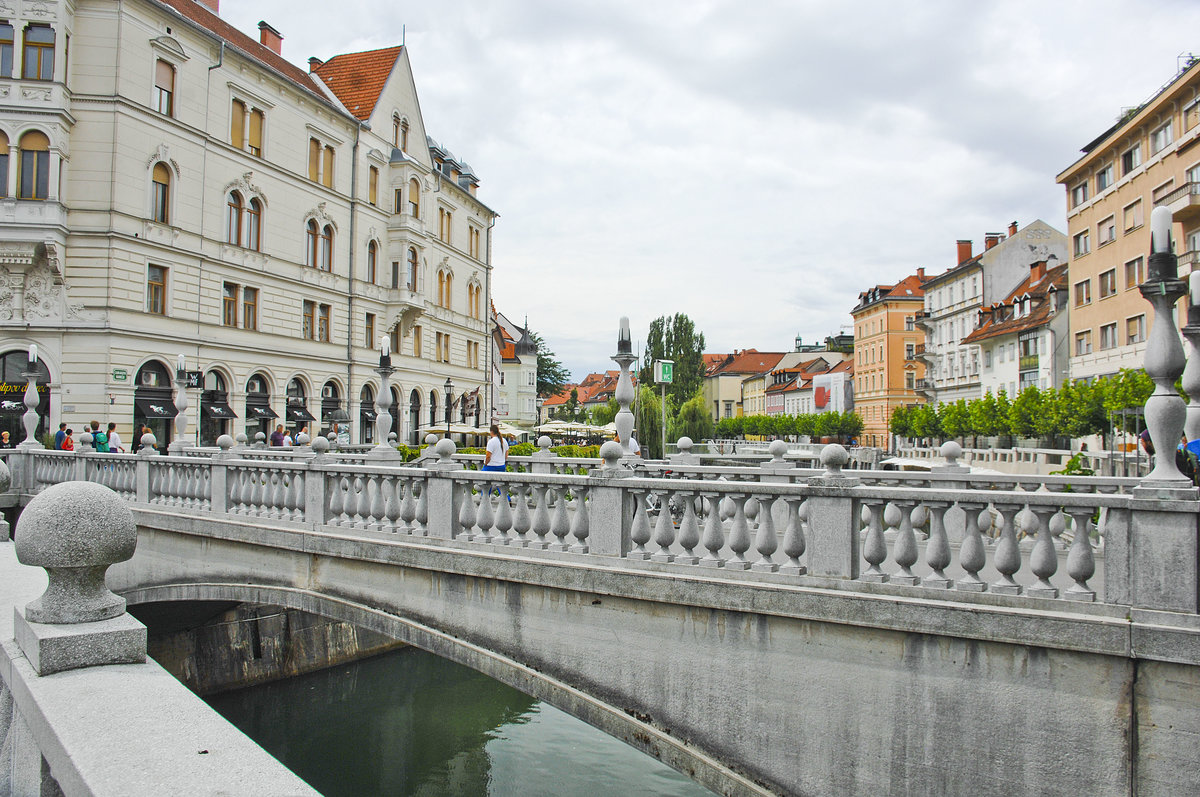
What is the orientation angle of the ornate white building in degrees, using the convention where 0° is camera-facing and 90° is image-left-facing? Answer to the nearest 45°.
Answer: approximately 315°

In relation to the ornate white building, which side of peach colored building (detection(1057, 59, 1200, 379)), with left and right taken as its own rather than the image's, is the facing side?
front

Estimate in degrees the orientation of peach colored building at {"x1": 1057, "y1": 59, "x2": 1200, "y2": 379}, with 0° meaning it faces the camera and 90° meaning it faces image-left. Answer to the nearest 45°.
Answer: approximately 45°

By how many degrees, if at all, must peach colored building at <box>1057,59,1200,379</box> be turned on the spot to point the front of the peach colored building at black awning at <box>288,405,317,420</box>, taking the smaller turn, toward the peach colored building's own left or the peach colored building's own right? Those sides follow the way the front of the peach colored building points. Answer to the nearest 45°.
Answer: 0° — it already faces it

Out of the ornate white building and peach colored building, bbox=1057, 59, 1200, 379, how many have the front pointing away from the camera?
0

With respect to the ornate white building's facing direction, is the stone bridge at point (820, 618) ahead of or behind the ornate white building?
ahead

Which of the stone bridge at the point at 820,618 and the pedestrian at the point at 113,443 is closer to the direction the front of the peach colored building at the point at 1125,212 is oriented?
the pedestrian

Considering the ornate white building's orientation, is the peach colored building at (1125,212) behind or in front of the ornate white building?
in front

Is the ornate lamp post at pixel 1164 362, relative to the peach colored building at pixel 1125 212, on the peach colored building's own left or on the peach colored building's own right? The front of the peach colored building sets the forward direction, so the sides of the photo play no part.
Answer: on the peach colored building's own left
